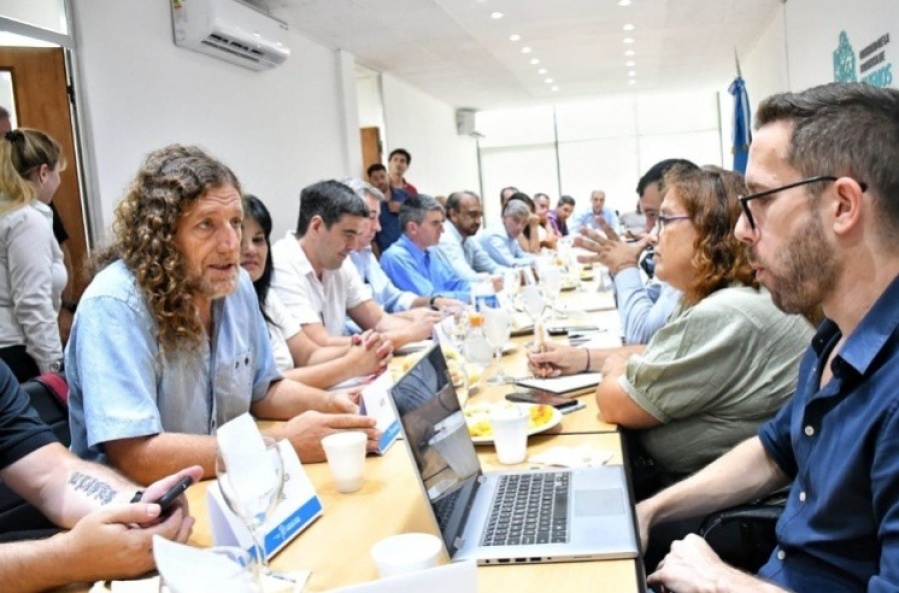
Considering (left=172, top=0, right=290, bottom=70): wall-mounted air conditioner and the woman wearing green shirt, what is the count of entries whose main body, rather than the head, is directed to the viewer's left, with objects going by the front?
1

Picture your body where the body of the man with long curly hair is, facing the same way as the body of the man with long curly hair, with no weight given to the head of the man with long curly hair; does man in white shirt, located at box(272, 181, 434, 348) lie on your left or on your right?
on your left

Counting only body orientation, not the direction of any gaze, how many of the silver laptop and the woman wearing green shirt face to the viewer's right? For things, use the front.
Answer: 1

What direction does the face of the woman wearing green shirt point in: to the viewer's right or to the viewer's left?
to the viewer's left

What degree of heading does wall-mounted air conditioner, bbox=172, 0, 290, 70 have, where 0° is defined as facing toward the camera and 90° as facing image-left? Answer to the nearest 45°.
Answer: approximately 315°

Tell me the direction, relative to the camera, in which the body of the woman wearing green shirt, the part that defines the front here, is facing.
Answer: to the viewer's left

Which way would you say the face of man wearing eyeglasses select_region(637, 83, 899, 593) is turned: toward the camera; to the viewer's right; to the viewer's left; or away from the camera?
to the viewer's left

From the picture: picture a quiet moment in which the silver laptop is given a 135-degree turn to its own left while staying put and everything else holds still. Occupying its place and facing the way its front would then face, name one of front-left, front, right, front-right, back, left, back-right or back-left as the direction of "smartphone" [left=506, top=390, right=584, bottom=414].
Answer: front-right

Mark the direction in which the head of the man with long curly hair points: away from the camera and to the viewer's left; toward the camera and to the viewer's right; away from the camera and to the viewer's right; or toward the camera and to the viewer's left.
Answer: toward the camera and to the viewer's right

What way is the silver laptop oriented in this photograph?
to the viewer's right

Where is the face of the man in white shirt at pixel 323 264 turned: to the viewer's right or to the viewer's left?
to the viewer's right
